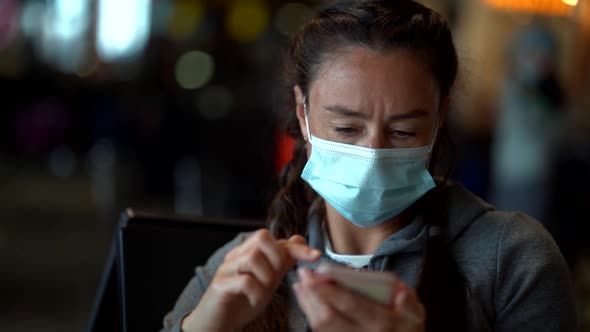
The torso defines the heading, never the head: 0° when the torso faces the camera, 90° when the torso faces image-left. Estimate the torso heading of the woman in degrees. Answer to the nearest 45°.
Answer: approximately 0°

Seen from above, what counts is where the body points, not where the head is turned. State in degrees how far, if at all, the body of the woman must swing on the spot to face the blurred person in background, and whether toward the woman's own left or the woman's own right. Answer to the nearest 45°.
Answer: approximately 180°
